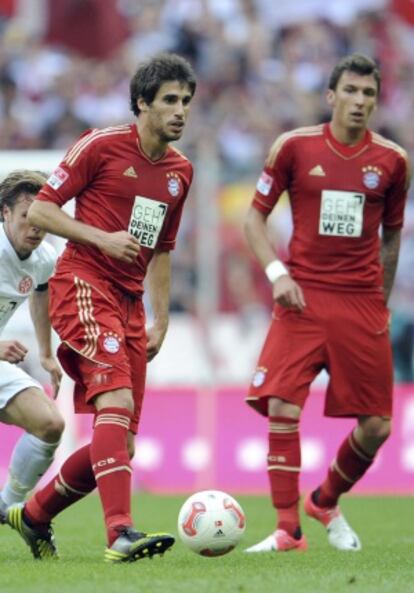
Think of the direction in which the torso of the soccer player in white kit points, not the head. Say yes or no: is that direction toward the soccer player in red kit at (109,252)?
yes

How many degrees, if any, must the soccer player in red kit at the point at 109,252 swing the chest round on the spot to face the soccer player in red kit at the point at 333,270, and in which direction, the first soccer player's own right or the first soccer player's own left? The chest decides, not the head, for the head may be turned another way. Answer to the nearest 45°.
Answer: approximately 90° to the first soccer player's own left

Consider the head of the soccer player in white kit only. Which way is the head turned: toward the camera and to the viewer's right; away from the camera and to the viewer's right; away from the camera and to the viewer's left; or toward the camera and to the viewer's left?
toward the camera and to the viewer's right

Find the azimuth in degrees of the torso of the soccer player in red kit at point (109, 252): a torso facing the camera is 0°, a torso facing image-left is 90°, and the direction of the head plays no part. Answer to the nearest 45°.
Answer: approximately 315°

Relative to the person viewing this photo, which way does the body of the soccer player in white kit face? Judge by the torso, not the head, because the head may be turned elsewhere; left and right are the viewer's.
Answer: facing the viewer and to the right of the viewer

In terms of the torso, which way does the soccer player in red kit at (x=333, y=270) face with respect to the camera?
toward the camera
